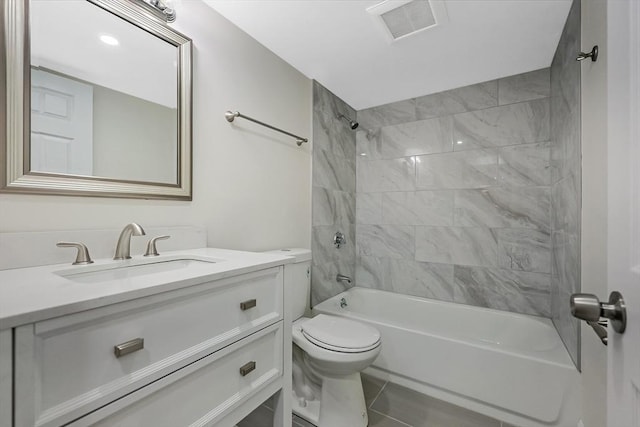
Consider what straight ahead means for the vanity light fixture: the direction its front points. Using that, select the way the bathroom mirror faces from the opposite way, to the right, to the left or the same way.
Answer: the same way

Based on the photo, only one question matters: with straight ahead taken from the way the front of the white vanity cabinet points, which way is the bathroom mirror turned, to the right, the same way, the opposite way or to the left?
the same way

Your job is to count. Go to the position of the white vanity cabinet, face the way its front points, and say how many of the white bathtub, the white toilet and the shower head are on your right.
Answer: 0

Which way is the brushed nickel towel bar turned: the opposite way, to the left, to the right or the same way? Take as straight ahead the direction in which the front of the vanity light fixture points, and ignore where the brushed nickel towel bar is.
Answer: the same way

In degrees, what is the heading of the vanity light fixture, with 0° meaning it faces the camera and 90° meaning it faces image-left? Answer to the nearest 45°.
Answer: approximately 315°

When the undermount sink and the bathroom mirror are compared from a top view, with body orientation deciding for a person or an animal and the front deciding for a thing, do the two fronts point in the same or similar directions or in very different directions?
same or similar directions

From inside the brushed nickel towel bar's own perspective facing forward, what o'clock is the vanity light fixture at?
The vanity light fixture is roughly at 3 o'clock from the brushed nickel towel bar.

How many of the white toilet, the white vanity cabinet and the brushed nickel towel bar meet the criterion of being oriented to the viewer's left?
0

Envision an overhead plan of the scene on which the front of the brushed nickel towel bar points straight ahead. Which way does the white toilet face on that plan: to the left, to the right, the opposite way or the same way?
the same way

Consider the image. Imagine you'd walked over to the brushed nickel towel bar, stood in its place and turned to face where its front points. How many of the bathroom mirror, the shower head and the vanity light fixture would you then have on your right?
2

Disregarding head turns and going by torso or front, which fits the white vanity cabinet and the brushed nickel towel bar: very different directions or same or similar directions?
same or similar directions
